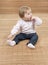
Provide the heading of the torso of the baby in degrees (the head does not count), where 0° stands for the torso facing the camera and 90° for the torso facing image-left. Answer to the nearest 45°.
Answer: approximately 0°
